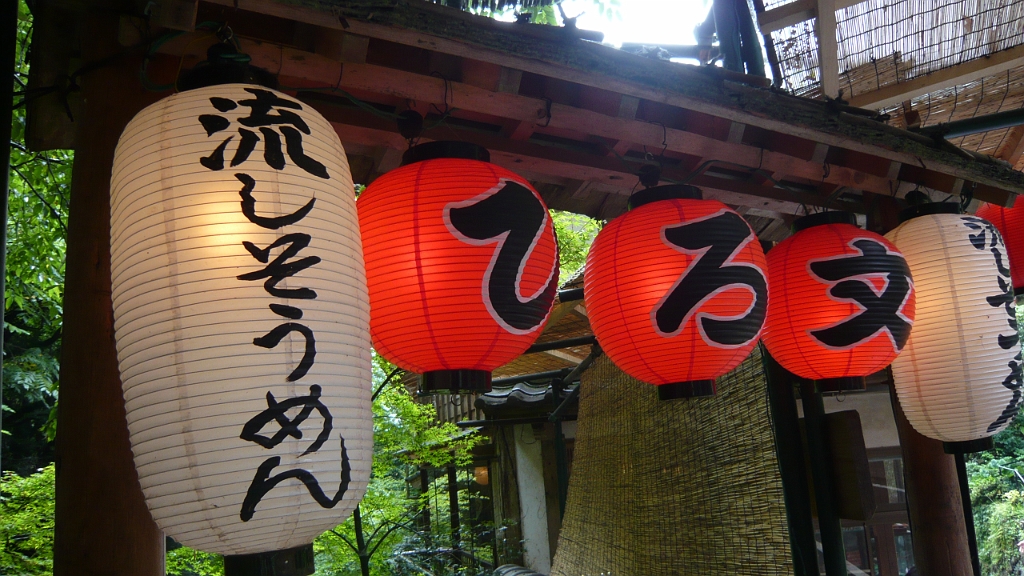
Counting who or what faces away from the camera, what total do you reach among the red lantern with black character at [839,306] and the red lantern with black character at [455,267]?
0

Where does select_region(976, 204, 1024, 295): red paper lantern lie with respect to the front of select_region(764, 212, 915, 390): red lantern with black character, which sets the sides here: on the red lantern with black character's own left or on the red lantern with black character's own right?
on the red lantern with black character's own left

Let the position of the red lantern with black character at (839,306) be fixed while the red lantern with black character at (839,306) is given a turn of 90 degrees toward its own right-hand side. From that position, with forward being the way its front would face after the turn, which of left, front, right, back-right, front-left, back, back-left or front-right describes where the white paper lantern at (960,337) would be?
back

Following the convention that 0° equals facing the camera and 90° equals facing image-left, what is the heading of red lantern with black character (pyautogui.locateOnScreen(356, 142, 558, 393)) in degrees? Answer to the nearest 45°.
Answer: approximately 315°

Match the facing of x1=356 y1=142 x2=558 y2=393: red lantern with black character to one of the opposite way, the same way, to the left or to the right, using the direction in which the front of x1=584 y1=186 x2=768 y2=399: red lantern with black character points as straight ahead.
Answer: the same way

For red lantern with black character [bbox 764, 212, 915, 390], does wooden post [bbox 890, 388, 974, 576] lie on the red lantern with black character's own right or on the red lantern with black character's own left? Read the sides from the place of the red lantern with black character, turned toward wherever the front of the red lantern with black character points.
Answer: on the red lantern with black character's own left

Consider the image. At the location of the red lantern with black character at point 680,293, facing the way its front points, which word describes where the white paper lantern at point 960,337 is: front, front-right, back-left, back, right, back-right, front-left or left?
left

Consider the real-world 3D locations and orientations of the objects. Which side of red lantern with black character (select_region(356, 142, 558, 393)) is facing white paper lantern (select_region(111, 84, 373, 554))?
right

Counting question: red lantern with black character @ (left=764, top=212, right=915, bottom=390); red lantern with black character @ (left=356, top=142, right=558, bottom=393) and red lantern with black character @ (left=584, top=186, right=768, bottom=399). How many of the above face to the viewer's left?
0

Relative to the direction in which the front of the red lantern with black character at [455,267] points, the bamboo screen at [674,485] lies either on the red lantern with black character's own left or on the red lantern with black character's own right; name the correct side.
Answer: on the red lantern with black character's own left

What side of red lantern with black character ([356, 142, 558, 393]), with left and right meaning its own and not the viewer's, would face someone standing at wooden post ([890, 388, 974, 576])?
left

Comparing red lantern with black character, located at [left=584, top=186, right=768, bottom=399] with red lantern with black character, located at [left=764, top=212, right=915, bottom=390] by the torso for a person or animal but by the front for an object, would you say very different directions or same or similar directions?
same or similar directions

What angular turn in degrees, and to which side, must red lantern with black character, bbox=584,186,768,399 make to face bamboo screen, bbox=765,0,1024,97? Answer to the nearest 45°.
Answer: approximately 90° to its left

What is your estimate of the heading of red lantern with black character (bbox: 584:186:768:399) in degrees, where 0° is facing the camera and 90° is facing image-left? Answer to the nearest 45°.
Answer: approximately 315°

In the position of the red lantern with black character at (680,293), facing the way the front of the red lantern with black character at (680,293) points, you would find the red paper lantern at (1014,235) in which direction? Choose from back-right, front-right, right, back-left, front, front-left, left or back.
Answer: left

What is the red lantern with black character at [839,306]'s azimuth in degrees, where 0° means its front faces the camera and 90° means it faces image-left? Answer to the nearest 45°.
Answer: approximately 315°
